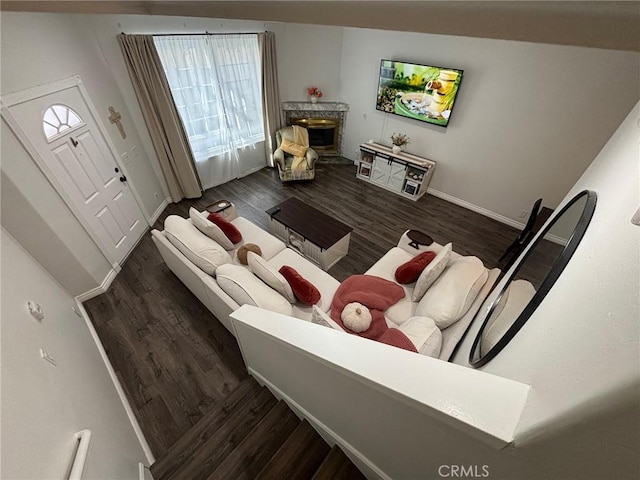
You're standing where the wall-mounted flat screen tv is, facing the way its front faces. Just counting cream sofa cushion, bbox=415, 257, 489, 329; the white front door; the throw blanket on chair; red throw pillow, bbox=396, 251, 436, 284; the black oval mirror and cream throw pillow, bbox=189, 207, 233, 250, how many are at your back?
0

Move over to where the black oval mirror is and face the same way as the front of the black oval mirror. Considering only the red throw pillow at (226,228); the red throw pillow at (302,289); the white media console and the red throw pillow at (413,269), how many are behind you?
0

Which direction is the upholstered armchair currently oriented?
toward the camera

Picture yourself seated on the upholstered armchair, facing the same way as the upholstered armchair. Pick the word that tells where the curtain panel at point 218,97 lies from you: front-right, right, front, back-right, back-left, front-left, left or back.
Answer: right

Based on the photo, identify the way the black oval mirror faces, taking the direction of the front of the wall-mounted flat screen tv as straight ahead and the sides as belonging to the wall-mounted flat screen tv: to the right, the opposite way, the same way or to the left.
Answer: to the right

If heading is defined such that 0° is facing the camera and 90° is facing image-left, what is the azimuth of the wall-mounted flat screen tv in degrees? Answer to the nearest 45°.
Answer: approximately 45°

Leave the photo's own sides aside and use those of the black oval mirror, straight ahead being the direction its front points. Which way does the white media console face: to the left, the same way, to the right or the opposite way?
to the left

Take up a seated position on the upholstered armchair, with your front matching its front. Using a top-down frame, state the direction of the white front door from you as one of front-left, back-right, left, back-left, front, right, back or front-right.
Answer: front-right

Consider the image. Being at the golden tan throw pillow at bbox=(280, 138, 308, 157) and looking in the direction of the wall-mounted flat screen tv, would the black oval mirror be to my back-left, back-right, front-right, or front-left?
front-right

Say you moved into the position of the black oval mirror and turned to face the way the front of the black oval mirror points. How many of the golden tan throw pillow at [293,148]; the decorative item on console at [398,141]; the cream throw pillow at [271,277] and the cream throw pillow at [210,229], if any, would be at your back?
0

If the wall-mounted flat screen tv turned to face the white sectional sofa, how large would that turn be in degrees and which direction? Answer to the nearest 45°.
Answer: approximately 45° to its left

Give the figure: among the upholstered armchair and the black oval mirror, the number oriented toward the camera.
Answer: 1

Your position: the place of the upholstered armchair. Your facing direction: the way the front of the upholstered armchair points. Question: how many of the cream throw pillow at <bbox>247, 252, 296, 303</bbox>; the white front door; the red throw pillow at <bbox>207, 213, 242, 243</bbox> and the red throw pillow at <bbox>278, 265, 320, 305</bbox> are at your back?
0

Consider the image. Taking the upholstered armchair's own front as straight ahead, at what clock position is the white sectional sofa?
The white sectional sofa is roughly at 12 o'clock from the upholstered armchair.

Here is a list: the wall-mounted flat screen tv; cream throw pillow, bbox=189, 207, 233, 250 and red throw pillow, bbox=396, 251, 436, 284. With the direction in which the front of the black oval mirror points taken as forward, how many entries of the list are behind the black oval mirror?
0

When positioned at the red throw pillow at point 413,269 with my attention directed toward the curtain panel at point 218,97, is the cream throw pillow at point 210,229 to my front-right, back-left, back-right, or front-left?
front-left

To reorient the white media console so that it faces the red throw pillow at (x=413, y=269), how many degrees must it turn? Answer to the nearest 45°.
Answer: approximately 45° to its left

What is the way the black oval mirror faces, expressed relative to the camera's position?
facing to the left of the viewer

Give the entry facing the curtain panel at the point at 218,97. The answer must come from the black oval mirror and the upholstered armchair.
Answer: the black oval mirror

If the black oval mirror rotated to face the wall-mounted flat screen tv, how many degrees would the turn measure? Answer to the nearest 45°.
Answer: approximately 45° to its right

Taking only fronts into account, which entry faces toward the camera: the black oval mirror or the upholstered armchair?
the upholstered armchair

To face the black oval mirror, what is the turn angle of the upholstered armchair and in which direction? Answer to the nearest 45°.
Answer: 0° — it already faces it

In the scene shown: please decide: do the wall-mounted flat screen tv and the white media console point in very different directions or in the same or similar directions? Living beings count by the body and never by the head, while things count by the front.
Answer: same or similar directions
